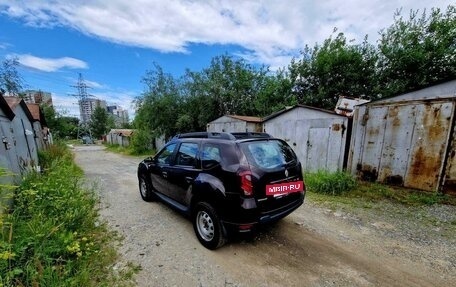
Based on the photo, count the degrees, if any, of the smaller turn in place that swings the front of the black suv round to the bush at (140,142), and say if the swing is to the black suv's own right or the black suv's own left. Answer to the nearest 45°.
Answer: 0° — it already faces it

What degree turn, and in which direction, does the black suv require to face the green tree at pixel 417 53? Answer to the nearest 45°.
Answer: approximately 90° to its right

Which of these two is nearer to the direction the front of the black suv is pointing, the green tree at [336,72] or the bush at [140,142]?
the bush

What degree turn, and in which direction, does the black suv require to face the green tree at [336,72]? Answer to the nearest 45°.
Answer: approximately 90° to its right

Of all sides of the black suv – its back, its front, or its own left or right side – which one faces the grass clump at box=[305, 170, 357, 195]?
right

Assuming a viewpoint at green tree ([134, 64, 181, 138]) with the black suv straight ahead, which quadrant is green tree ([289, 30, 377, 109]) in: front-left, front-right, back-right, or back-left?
front-left

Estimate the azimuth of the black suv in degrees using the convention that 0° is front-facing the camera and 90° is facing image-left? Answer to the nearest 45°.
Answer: approximately 135°
